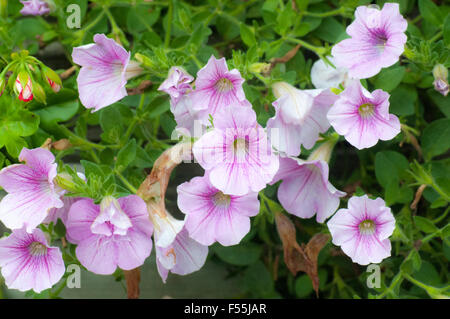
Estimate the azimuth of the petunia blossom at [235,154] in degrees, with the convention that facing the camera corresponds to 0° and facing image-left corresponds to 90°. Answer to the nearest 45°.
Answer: approximately 0°
